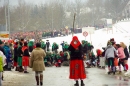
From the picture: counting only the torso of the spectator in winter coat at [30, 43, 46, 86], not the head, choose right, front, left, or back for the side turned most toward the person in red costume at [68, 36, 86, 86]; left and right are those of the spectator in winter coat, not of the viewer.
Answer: right

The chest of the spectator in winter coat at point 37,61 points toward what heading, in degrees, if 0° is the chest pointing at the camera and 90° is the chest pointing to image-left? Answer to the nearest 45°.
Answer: approximately 180°

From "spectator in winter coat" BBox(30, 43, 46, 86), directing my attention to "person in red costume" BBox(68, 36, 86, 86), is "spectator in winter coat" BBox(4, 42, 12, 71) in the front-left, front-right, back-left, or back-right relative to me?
back-left

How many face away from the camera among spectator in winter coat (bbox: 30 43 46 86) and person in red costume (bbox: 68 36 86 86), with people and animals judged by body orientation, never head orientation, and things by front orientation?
2

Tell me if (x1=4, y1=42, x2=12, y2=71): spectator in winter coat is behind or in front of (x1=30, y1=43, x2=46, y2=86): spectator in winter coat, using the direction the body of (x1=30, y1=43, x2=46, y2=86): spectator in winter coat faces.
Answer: in front

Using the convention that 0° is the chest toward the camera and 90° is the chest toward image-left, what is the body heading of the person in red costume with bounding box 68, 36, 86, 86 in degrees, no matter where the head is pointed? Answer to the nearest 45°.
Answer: approximately 180°

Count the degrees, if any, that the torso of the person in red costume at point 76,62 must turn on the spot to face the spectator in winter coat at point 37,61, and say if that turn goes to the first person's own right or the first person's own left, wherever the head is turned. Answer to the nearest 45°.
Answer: approximately 90° to the first person's own left

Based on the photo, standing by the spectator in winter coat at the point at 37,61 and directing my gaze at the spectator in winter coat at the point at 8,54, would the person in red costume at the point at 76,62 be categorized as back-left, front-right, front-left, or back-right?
back-right
